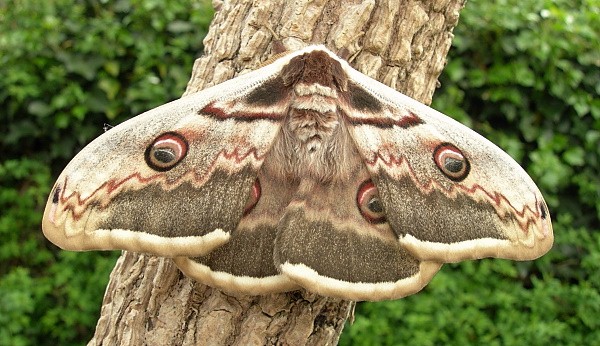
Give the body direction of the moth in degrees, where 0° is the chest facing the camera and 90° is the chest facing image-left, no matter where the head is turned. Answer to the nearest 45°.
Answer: approximately 180°

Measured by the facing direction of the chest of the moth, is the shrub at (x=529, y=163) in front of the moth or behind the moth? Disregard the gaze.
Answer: in front

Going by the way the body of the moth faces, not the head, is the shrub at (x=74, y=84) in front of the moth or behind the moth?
in front

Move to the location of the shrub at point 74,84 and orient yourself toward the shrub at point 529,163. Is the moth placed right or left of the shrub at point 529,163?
right
